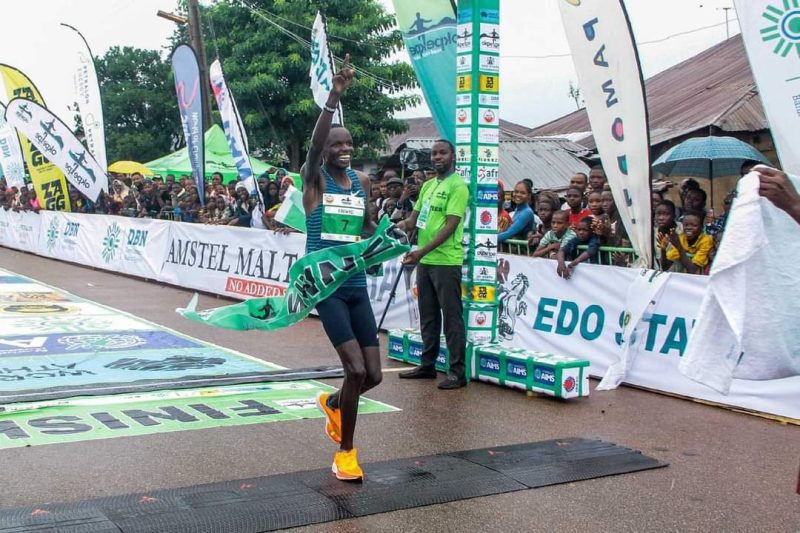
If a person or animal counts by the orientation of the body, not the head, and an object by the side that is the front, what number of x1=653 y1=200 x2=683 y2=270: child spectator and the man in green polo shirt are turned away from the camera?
0

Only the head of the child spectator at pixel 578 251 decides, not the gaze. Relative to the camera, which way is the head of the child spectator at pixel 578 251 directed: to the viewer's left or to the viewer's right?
to the viewer's left

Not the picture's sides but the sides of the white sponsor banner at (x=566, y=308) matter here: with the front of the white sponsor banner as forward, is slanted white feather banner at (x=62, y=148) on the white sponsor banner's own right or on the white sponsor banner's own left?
on the white sponsor banner's own right

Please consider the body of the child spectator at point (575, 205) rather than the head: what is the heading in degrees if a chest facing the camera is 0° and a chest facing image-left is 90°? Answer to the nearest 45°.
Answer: approximately 45°

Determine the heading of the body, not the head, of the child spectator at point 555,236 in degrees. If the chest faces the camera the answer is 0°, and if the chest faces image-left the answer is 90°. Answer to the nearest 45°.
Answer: approximately 45°

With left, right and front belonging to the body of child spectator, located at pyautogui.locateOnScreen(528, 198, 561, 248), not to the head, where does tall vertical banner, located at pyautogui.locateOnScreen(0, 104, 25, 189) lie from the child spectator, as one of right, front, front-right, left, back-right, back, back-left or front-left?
right

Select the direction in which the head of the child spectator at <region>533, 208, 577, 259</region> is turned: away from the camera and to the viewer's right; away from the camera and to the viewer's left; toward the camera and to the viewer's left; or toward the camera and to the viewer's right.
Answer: toward the camera and to the viewer's left

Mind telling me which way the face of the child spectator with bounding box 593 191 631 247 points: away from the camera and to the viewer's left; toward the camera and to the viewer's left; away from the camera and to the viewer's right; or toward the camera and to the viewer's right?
toward the camera and to the viewer's left

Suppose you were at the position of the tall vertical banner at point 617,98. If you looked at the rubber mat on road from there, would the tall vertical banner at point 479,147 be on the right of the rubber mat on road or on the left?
right

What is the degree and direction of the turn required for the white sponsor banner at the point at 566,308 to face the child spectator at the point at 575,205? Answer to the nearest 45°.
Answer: approximately 135° to its right

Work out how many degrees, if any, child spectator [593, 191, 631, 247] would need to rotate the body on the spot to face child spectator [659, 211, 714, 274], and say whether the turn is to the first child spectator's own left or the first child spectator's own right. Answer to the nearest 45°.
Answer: approximately 90° to the first child spectator's own left

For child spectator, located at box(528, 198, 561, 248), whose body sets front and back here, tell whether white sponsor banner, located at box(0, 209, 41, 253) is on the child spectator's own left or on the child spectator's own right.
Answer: on the child spectator's own right
